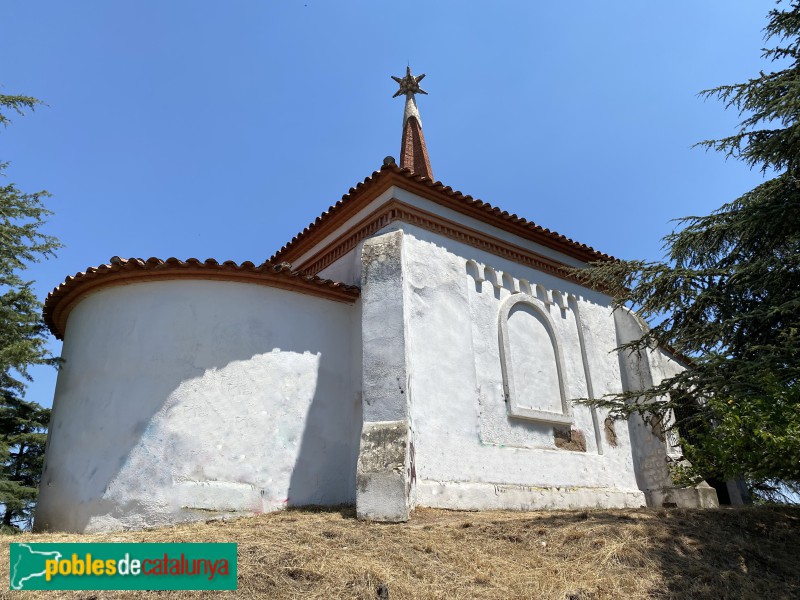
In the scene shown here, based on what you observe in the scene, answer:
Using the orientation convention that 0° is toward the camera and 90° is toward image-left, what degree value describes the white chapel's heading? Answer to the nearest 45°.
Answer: approximately 225°
